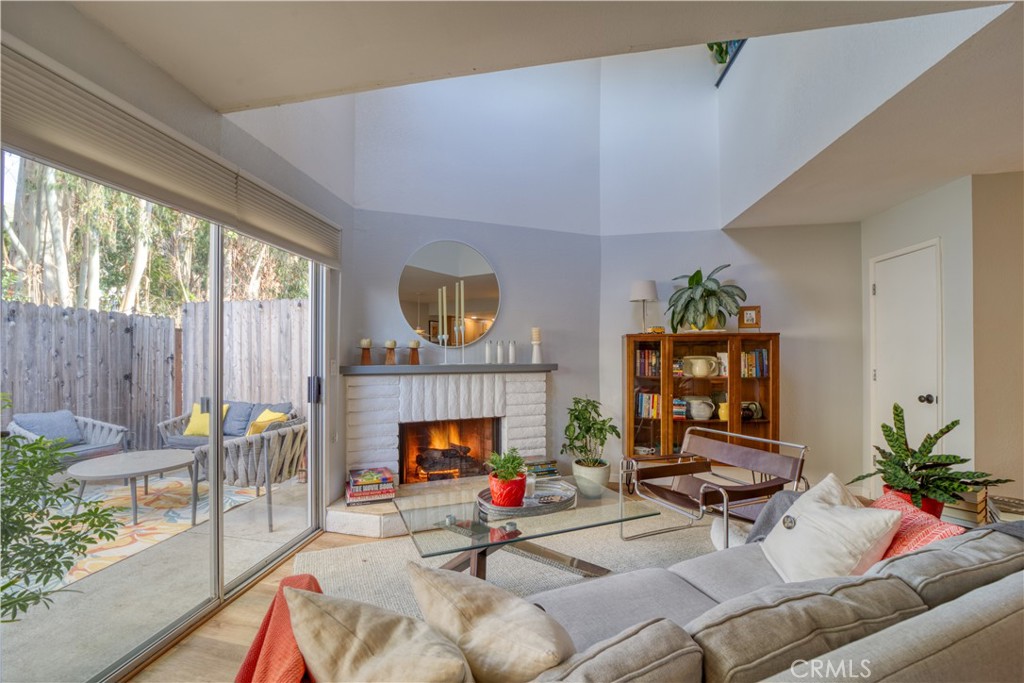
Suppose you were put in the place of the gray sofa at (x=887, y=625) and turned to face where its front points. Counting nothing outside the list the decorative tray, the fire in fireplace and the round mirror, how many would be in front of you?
3

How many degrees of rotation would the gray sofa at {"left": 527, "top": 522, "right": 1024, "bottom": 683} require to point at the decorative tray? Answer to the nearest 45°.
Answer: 0° — it already faces it

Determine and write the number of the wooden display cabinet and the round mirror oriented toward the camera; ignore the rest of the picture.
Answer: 2

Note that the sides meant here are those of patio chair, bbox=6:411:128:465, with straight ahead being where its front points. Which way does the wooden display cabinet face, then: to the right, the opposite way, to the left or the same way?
to the right

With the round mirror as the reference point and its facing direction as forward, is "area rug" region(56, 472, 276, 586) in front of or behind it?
in front

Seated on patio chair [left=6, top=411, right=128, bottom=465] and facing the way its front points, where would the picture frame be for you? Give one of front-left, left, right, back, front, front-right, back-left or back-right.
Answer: front-left

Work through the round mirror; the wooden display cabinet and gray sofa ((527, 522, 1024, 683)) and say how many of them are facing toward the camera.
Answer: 2

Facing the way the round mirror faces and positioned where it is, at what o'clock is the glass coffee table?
The glass coffee table is roughly at 12 o'clock from the round mirror.

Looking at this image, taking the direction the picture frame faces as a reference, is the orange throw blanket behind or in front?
in front

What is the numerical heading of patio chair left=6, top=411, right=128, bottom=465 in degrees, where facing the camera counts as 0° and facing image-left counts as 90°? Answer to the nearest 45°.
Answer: approximately 315°

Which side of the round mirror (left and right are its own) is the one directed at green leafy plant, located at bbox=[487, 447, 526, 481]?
front
